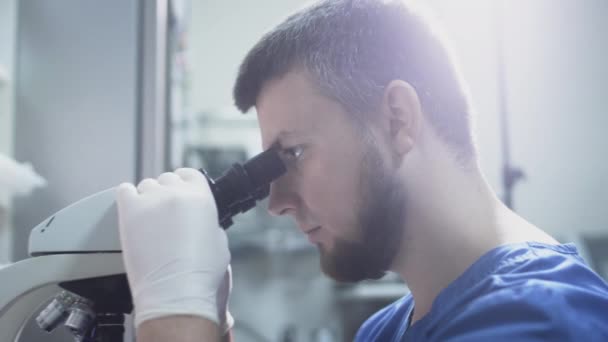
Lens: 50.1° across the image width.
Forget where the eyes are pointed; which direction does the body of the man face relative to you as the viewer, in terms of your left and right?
facing to the left of the viewer

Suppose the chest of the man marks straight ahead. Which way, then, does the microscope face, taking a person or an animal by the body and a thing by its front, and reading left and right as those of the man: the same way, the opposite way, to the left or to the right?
the opposite way

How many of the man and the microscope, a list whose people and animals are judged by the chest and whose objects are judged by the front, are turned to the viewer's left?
1

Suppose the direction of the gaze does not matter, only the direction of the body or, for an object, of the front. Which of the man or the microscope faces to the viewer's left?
the man

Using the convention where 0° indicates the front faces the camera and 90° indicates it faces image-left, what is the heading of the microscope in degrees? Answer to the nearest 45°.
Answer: approximately 270°

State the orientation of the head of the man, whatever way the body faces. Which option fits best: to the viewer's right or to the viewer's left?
to the viewer's left
